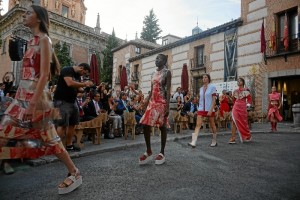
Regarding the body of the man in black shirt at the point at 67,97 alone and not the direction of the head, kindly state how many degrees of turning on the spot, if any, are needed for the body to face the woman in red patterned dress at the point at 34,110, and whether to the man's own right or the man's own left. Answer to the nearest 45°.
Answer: approximately 90° to the man's own right

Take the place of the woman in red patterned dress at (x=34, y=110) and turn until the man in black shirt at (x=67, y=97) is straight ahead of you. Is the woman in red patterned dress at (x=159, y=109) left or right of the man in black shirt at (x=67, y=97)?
right

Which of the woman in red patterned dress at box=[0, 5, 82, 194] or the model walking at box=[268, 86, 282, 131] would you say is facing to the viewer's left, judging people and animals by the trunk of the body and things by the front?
the woman in red patterned dress

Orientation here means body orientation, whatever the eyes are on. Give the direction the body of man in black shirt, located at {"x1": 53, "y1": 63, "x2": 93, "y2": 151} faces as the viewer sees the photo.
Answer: to the viewer's right

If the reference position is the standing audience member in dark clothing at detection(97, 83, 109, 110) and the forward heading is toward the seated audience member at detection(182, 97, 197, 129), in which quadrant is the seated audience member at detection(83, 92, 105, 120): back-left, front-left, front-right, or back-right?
back-right

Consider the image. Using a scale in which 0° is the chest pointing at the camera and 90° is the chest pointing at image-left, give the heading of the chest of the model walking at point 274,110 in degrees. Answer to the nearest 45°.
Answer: approximately 0°
